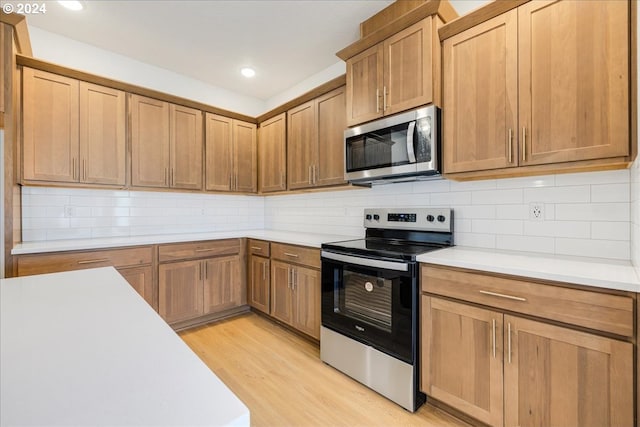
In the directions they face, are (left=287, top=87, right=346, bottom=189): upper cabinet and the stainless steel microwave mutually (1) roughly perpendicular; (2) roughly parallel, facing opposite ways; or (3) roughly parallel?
roughly parallel

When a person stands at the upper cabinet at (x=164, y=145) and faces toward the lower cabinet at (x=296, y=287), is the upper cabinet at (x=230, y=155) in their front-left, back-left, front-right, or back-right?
front-left

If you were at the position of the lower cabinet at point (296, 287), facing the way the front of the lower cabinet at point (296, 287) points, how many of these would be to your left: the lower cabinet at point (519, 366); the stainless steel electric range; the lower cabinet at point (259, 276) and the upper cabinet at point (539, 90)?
3

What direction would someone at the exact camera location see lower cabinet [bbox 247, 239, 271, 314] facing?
facing the viewer and to the left of the viewer

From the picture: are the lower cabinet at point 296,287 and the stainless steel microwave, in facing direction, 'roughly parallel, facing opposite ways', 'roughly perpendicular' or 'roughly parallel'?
roughly parallel

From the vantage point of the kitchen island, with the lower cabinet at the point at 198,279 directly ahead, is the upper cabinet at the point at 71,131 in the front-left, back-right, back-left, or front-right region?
front-left

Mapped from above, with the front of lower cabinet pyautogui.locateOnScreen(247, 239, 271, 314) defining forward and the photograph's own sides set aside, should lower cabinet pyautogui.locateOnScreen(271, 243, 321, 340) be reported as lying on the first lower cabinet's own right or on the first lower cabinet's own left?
on the first lower cabinet's own left

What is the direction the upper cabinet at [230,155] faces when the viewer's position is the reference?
facing the viewer and to the right of the viewer

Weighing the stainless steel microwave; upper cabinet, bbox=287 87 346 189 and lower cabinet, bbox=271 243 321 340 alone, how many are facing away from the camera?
0

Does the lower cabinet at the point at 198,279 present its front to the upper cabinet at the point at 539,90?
yes

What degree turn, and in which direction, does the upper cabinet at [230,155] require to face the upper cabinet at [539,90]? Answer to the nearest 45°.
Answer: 0° — it already faces it

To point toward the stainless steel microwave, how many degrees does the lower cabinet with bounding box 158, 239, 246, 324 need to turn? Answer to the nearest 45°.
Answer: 0° — it already faces it

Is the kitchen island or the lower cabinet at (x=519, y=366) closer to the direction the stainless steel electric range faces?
the kitchen island

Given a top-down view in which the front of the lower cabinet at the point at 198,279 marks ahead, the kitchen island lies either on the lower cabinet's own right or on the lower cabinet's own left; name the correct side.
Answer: on the lower cabinet's own right
